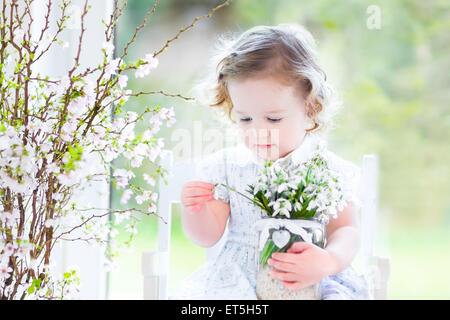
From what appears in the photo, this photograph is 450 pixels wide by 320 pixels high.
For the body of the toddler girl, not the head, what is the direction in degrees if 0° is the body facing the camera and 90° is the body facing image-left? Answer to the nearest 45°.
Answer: approximately 0°
